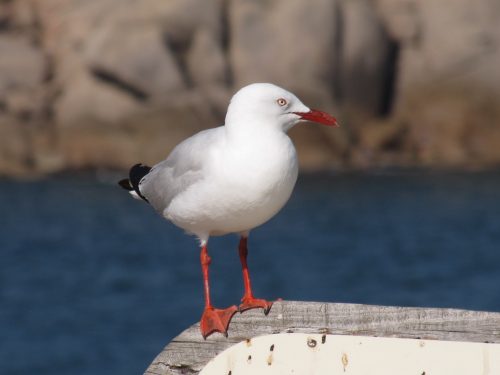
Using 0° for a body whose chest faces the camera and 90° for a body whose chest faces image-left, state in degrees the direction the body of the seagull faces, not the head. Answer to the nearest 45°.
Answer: approximately 315°
